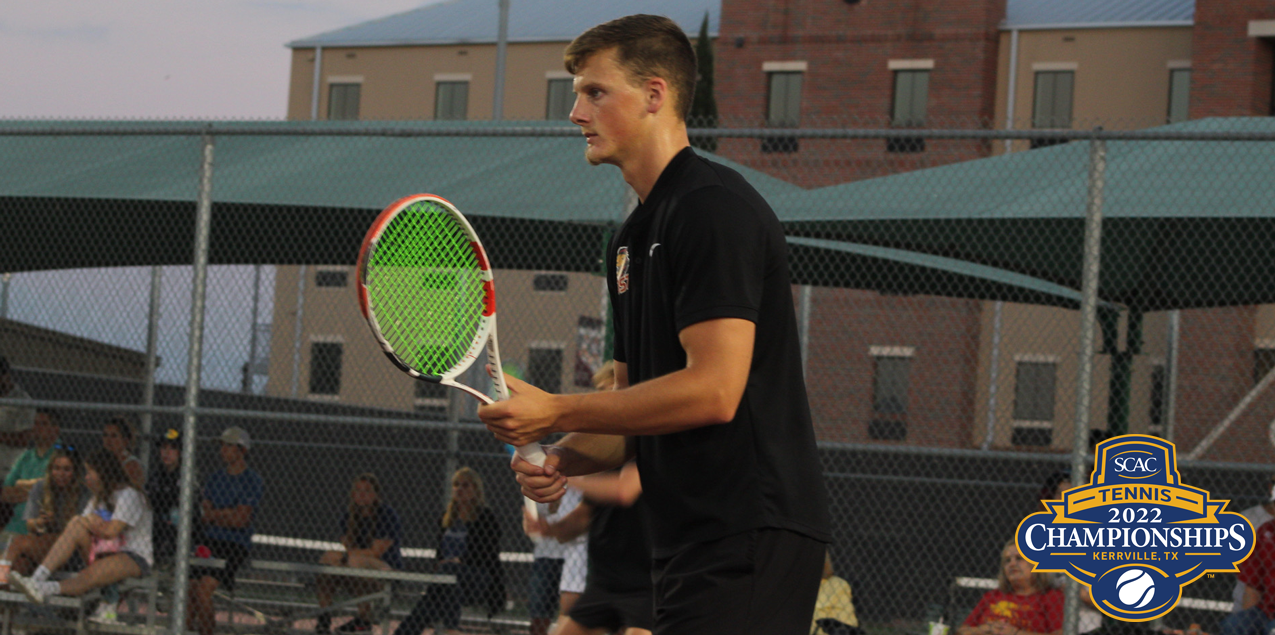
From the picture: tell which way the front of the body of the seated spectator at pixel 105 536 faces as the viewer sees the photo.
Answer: to the viewer's left

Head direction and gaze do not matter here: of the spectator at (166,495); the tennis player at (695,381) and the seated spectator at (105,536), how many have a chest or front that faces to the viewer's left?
2

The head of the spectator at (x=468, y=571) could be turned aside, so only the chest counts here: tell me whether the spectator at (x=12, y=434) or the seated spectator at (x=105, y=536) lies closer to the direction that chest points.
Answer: the seated spectator

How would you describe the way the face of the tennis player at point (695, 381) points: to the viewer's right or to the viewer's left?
to the viewer's left

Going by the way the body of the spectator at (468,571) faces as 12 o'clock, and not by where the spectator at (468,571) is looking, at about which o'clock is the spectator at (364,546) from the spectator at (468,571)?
the spectator at (364,546) is roughly at 3 o'clock from the spectator at (468,571).

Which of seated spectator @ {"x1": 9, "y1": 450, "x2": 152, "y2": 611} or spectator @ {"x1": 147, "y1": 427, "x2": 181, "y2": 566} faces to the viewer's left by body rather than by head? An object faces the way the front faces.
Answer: the seated spectator

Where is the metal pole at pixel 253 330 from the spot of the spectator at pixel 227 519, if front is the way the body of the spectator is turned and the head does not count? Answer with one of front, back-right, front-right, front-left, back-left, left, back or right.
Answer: back-right

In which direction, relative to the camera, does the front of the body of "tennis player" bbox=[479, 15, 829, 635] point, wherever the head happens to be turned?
to the viewer's left
